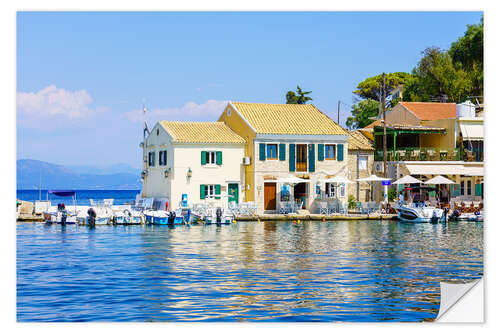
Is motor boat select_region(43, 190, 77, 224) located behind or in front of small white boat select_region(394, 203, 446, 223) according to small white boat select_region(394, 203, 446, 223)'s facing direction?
in front

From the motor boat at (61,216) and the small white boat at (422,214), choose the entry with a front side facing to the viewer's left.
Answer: the small white boat

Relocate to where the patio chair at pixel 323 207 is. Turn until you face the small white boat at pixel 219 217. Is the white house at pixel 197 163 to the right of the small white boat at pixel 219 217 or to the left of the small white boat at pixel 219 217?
right

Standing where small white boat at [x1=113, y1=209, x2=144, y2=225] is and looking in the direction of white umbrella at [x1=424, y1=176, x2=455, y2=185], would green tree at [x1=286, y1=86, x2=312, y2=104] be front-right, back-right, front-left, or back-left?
front-left

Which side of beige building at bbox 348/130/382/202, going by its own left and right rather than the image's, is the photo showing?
front

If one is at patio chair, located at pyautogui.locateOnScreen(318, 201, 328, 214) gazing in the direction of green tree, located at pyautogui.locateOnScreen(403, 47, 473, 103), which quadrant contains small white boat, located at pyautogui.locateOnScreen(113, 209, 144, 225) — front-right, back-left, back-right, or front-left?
back-left

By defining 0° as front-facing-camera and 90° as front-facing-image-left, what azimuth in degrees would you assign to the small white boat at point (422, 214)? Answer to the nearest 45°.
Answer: approximately 90°

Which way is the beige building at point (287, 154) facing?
toward the camera

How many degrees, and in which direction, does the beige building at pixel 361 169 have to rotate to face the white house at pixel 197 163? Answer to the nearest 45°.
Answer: approximately 45° to its right

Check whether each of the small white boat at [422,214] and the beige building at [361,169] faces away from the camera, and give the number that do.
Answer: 0

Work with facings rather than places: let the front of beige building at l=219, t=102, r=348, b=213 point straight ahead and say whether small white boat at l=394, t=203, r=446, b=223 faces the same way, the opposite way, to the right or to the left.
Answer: to the right

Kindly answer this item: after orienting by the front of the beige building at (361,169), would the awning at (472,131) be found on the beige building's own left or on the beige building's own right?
on the beige building's own left

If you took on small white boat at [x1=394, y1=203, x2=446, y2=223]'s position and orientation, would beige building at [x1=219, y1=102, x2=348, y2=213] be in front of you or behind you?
in front

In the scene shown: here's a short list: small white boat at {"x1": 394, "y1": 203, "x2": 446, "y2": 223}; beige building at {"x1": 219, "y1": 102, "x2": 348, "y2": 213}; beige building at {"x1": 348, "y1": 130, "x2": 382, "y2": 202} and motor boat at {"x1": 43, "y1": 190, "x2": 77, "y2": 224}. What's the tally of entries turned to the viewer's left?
1

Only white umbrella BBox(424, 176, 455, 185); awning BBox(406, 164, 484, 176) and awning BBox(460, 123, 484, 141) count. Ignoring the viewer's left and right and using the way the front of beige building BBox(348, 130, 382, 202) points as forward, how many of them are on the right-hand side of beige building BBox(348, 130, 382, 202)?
0
